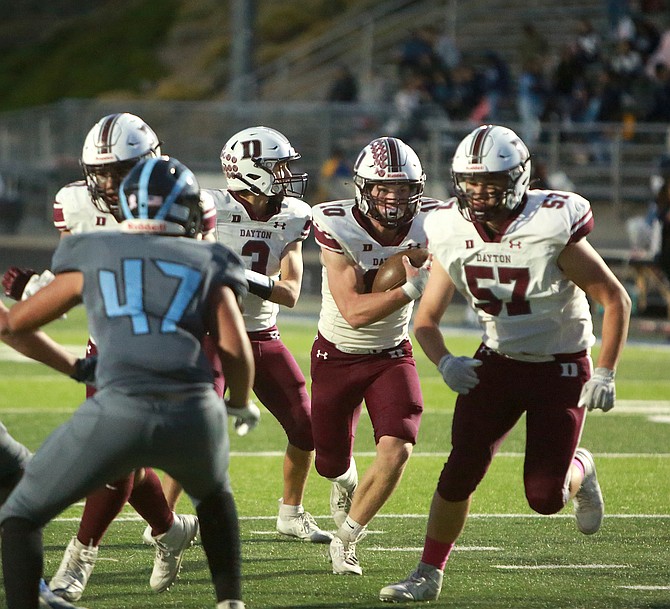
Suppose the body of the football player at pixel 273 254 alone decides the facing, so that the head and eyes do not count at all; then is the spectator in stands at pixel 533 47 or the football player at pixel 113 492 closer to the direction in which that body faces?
the football player

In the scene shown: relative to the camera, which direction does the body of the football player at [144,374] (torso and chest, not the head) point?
away from the camera

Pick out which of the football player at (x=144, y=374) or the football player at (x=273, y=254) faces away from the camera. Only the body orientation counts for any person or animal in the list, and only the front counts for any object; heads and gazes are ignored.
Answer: the football player at (x=144, y=374)

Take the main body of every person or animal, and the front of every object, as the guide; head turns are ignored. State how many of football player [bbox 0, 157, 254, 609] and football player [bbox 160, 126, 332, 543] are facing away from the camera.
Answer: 1

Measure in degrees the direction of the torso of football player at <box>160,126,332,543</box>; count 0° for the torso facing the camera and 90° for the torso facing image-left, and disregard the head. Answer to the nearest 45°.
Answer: approximately 315°

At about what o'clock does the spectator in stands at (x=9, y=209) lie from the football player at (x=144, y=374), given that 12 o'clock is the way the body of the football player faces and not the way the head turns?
The spectator in stands is roughly at 12 o'clock from the football player.

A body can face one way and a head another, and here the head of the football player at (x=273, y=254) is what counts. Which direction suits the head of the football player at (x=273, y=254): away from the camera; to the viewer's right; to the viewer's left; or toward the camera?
to the viewer's right

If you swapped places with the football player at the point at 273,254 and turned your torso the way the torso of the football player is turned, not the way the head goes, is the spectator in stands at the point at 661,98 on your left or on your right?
on your left

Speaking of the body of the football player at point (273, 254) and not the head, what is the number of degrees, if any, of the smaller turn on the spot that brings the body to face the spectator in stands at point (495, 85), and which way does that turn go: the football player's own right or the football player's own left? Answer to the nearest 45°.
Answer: approximately 135° to the football player's own left

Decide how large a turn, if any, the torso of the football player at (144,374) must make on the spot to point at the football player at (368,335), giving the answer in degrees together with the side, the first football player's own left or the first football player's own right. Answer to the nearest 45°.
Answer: approximately 45° to the first football player's own right
